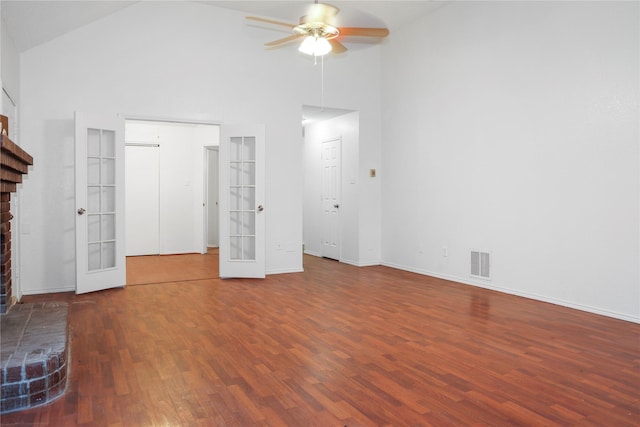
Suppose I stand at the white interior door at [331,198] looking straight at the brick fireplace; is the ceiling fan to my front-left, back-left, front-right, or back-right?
front-left

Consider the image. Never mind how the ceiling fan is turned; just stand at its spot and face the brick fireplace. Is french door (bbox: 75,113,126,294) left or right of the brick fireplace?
right

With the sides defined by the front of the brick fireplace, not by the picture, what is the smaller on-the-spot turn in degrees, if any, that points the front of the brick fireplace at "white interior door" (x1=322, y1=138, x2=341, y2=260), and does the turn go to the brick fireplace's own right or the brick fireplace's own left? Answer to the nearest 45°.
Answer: approximately 45° to the brick fireplace's own left

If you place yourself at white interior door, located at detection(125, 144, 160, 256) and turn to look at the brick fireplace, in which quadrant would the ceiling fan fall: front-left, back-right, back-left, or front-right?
front-left

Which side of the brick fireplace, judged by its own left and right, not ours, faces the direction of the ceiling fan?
front

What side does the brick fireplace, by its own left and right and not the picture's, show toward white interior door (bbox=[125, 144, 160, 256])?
left

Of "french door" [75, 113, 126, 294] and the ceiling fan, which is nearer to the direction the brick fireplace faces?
the ceiling fan

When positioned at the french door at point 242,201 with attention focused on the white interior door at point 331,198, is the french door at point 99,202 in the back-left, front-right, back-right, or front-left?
back-left

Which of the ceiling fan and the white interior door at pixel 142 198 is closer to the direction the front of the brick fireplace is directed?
the ceiling fan

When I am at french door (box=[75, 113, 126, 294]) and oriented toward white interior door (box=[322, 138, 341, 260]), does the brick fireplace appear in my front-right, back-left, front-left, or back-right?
back-right

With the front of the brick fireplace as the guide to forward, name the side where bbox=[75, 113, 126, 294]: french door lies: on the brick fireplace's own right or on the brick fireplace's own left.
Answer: on the brick fireplace's own left

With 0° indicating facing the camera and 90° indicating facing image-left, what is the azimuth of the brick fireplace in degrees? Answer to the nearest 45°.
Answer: approximately 270°

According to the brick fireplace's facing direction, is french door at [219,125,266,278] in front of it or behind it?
in front
